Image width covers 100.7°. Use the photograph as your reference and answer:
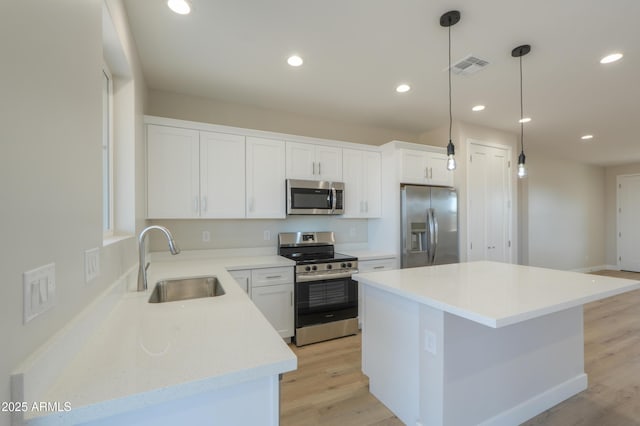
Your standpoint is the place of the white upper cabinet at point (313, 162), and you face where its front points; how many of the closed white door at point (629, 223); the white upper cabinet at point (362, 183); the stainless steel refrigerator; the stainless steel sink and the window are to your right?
2

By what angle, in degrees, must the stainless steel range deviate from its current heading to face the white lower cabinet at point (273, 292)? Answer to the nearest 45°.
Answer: approximately 135° to its right

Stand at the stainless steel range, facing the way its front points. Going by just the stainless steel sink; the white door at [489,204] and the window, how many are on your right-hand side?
2

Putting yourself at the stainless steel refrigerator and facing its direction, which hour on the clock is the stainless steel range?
The stainless steel range is roughly at 3 o'clock from the stainless steel refrigerator.

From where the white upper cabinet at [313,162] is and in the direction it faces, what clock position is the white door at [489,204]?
The white door is roughly at 10 o'clock from the white upper cabinet.

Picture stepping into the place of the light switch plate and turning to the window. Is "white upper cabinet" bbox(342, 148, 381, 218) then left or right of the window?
right

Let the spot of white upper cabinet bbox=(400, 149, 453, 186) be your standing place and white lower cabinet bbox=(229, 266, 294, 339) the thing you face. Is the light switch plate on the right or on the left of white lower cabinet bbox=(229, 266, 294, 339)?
left

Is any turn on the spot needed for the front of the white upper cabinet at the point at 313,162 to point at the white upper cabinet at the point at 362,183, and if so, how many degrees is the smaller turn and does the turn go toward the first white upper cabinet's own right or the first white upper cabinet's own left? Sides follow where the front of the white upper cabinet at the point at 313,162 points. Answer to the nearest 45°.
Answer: approximately 90° to the first white upper cabinet's own left

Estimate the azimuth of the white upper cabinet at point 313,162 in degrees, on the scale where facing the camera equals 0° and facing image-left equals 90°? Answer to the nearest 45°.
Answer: approximately 315°

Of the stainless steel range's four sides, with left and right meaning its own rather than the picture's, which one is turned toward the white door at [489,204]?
left

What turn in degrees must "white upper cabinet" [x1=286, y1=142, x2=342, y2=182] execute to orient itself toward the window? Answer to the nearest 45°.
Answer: approximately 90° to its right
